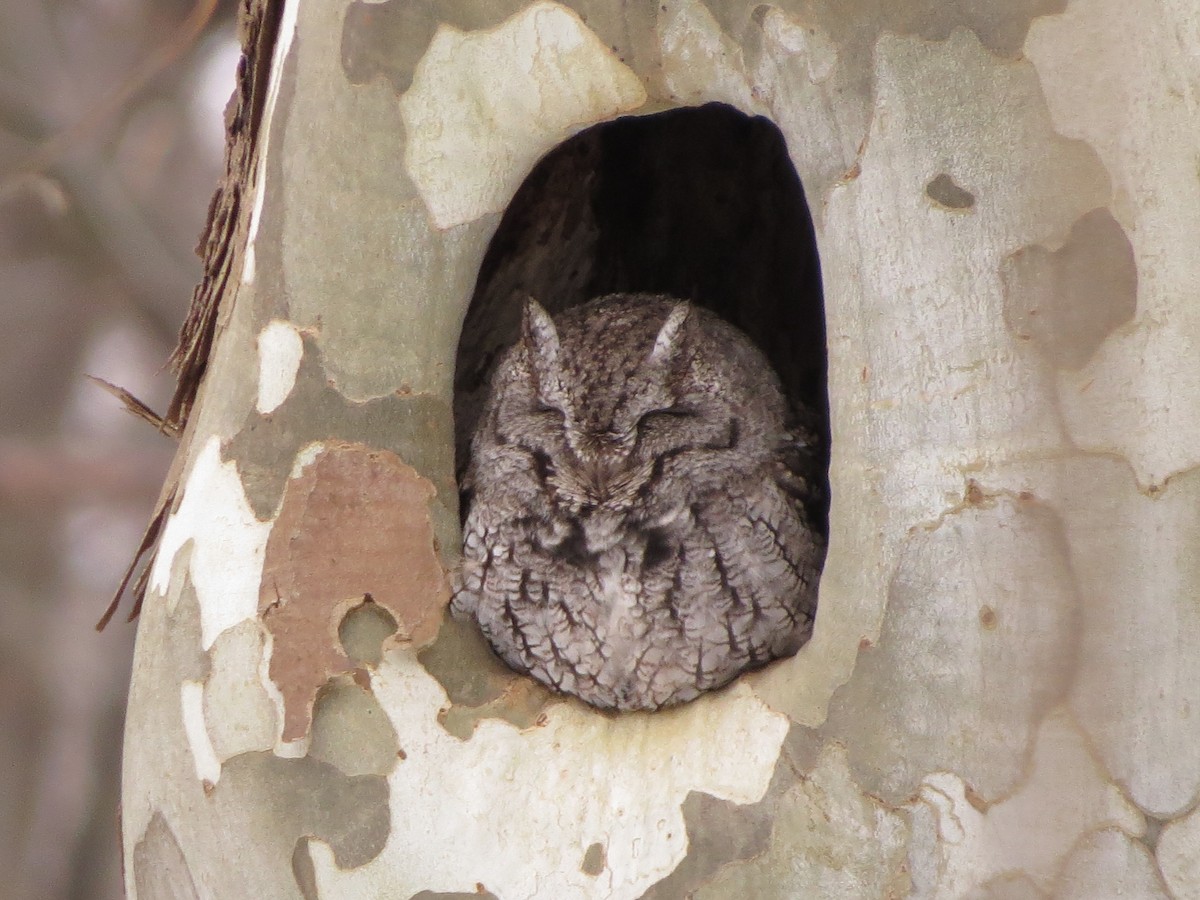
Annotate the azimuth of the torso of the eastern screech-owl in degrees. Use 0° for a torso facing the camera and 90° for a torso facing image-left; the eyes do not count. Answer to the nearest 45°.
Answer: approximately 0°
